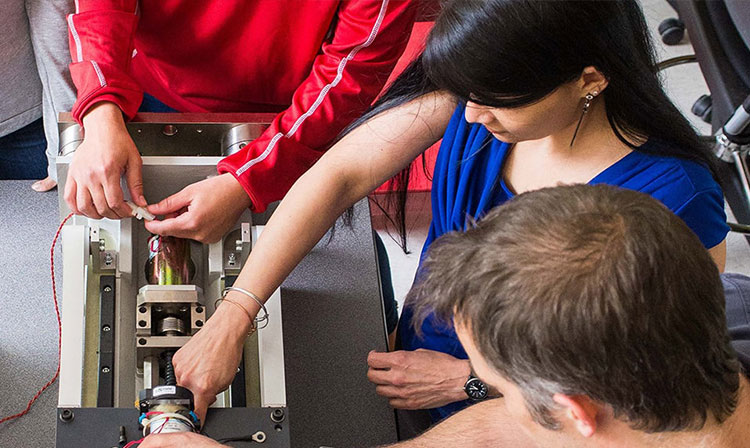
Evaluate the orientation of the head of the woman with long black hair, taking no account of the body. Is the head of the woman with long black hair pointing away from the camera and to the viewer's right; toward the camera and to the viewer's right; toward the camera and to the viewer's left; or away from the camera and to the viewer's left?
toward the camera and to the viewer's left

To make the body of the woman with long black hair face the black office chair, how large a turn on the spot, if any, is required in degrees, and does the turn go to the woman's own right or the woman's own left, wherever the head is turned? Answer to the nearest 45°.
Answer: approximately 180°

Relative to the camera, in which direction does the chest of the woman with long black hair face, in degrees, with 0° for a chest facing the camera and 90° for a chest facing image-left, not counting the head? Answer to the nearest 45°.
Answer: approximately 45°

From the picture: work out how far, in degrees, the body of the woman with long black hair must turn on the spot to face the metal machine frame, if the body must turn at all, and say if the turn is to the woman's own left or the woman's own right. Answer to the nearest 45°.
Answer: approximately 45° to the woman's own right

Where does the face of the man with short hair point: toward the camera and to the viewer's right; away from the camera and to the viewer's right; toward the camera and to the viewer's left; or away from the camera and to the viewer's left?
away from the camera and to the viewer's left

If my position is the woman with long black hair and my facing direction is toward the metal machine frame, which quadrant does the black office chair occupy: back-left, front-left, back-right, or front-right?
back-right
